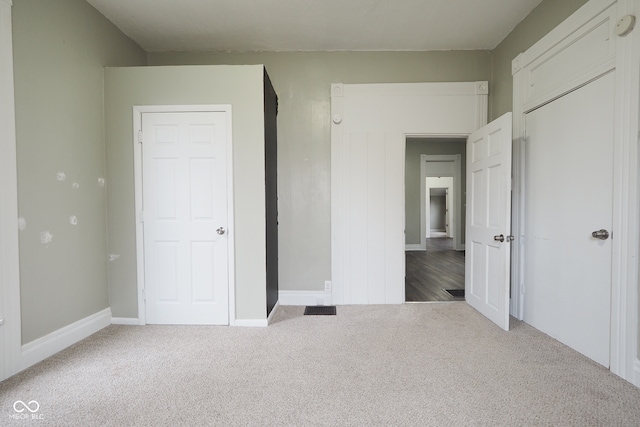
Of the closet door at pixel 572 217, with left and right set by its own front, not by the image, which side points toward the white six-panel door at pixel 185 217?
front

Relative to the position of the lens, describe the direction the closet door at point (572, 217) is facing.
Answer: facing the viewer and to the left of the viewer

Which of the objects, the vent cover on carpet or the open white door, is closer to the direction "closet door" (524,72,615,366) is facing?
the vent cover on carpet

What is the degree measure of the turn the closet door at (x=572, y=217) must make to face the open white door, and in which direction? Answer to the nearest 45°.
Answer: approximately 45° to its right

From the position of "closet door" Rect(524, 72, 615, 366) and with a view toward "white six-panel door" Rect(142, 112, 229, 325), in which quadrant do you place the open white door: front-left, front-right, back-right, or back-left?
front-right

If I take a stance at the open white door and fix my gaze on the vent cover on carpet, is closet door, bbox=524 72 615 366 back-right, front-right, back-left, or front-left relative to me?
back-left

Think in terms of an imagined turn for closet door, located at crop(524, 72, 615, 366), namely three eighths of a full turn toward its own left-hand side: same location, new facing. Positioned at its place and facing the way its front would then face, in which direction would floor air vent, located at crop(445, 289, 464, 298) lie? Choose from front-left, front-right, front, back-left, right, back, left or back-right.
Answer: back-left
